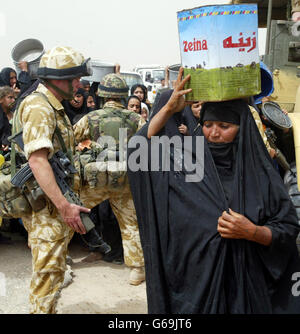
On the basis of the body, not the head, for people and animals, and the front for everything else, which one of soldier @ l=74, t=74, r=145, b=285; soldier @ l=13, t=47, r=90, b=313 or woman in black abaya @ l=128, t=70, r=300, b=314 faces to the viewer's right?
soldier @ l=13, t=47, r=90, b=313

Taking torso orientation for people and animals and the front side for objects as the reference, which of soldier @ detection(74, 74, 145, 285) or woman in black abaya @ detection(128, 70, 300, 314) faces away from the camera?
the soldier

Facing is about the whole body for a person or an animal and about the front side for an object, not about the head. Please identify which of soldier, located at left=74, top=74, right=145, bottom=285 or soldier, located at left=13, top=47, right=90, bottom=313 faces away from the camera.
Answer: soldier, located at left=74, top=74, right=145, bottom=285

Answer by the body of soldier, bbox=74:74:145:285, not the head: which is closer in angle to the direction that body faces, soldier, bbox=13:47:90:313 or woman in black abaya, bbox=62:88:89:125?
the woman in black abaya

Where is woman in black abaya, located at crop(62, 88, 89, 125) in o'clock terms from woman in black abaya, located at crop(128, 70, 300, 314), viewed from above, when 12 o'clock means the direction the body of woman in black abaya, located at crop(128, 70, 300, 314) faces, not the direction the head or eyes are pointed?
woman in black abaya, located at crop(62, 88, 89, 125) is roughly at 5 o'clock from woman in black abaya, located at crop(128, 70, 300, 314).

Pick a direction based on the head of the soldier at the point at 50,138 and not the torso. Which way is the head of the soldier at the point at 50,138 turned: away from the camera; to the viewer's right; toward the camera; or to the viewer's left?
to the viewer's right

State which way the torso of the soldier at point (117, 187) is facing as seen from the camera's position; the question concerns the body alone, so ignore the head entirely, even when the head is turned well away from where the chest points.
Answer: away from the camera

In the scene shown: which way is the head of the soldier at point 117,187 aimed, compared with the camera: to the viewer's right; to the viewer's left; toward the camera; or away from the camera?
away from the camera

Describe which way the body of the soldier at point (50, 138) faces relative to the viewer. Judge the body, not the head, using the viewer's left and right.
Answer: facing to the right of the viewer

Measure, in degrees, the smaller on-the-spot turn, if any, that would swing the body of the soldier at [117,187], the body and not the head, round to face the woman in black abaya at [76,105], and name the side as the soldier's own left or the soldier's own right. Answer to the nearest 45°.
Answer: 0° — they already face them

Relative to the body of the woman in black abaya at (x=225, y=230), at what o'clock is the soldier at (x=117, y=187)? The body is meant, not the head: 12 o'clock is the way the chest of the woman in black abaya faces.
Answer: The soldier is roughly at 5 o'clock from the woman in black abaya.

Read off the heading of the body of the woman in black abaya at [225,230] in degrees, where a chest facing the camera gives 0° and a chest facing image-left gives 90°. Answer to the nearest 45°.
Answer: approximately 0°

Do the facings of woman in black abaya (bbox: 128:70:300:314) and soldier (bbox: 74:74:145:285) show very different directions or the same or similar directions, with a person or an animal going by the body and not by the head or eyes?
very different directions

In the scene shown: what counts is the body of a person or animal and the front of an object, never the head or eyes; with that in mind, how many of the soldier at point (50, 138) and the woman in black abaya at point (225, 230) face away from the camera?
0

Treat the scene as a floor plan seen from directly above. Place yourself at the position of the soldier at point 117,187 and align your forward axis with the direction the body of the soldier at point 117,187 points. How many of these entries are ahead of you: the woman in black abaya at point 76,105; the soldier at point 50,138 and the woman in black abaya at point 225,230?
1
